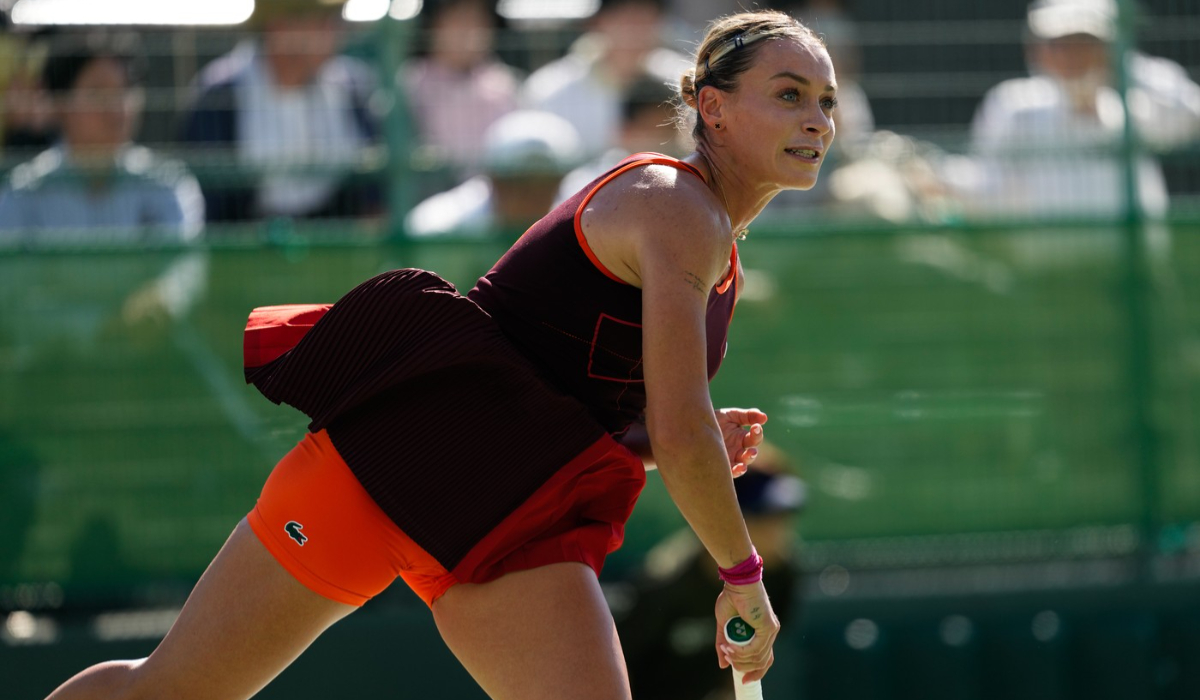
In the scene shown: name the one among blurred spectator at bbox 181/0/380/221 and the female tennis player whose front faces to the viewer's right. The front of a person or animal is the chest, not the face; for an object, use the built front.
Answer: the female tennis player

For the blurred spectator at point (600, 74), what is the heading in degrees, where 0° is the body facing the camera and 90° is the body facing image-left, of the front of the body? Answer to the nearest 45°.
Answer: approximately 0°

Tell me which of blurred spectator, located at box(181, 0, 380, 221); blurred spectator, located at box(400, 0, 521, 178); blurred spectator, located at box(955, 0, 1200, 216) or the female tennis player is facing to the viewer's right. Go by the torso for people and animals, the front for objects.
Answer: the female tennis player

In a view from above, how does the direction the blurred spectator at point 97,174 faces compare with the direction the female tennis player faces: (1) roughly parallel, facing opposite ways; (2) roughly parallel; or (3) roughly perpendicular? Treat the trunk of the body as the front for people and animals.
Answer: roughly perpendicular

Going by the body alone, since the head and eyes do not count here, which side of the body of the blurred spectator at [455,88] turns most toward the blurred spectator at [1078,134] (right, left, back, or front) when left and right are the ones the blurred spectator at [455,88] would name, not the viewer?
left

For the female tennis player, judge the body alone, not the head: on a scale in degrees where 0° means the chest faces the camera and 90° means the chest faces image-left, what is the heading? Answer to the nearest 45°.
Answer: approximately 270°

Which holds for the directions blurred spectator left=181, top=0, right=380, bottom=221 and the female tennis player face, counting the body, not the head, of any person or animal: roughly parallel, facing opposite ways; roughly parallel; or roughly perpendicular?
roughly perpendicular

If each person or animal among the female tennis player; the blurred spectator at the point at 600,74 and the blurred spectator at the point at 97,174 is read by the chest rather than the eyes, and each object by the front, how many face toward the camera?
2
